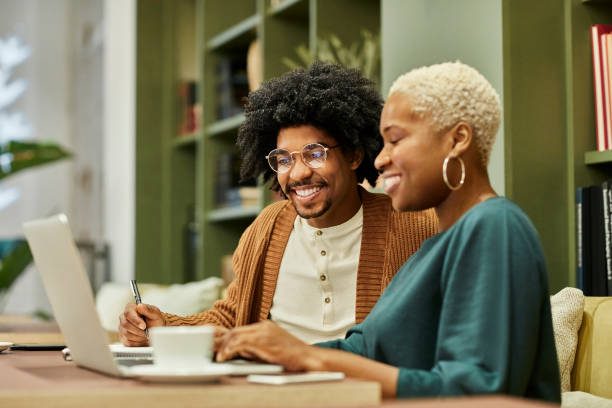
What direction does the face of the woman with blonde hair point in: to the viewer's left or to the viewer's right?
to the viewer's left

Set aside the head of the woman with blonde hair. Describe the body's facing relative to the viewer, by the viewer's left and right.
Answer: facing to the left of the viewer

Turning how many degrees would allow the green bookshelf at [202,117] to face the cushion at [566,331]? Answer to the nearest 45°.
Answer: approximately 45° to its left

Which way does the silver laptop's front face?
to the viewer's right

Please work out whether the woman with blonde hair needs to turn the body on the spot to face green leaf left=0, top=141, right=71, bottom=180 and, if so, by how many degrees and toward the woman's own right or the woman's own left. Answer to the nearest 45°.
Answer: approximately 45° to the woman's own right

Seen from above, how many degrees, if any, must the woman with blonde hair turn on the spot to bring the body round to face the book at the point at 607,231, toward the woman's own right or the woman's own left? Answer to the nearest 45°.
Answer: approximately 135° to the woman's own right

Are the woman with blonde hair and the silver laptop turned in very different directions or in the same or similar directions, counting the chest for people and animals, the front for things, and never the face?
very different directions

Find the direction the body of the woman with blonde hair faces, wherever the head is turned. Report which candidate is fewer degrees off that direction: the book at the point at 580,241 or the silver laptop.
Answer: the silver laptop

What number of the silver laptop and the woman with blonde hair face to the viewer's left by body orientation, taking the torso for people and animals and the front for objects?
1

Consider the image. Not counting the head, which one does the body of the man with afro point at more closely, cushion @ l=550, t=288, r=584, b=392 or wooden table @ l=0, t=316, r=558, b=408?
the wooden table
